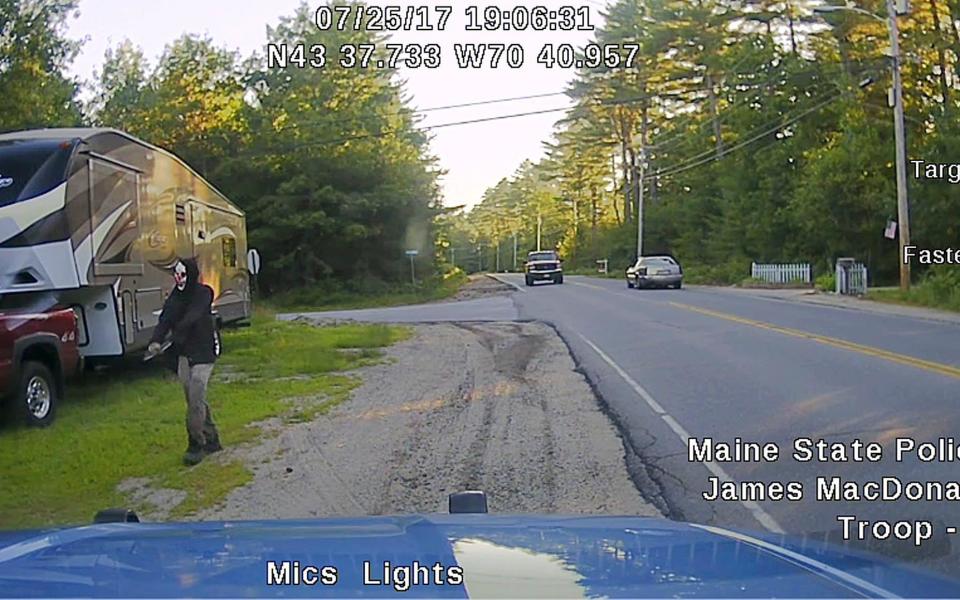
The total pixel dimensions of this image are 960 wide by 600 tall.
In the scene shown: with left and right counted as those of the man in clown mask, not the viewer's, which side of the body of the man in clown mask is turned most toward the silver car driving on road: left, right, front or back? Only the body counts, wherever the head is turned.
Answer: back

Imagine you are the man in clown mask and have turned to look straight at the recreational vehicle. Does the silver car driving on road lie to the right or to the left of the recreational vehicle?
right

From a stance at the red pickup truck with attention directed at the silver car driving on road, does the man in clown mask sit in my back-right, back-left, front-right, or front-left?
back-right

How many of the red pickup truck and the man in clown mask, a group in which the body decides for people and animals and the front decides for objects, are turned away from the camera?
0

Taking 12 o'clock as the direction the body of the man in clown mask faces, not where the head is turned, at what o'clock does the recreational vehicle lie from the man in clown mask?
The recreational vehicle is roughly at 4 o'clock from the man in clown mask.

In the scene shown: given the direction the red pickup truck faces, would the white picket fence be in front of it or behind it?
behind

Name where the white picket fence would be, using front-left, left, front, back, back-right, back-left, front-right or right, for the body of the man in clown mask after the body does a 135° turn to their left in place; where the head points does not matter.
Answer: front-left

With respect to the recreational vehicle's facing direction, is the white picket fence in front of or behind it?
behind

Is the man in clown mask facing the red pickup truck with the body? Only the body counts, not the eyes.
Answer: no

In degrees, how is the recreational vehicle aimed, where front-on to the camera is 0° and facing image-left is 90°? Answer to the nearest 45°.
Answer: approximately 45°

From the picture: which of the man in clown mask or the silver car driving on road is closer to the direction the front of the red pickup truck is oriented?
the man in clown mask

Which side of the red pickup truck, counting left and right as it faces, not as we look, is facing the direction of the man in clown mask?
left

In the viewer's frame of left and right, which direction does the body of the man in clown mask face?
facing the viewer and to the left of the viewer

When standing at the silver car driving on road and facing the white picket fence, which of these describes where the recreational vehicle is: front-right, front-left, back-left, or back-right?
back-right

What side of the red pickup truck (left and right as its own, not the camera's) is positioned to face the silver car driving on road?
back

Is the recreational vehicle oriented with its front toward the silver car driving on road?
no
